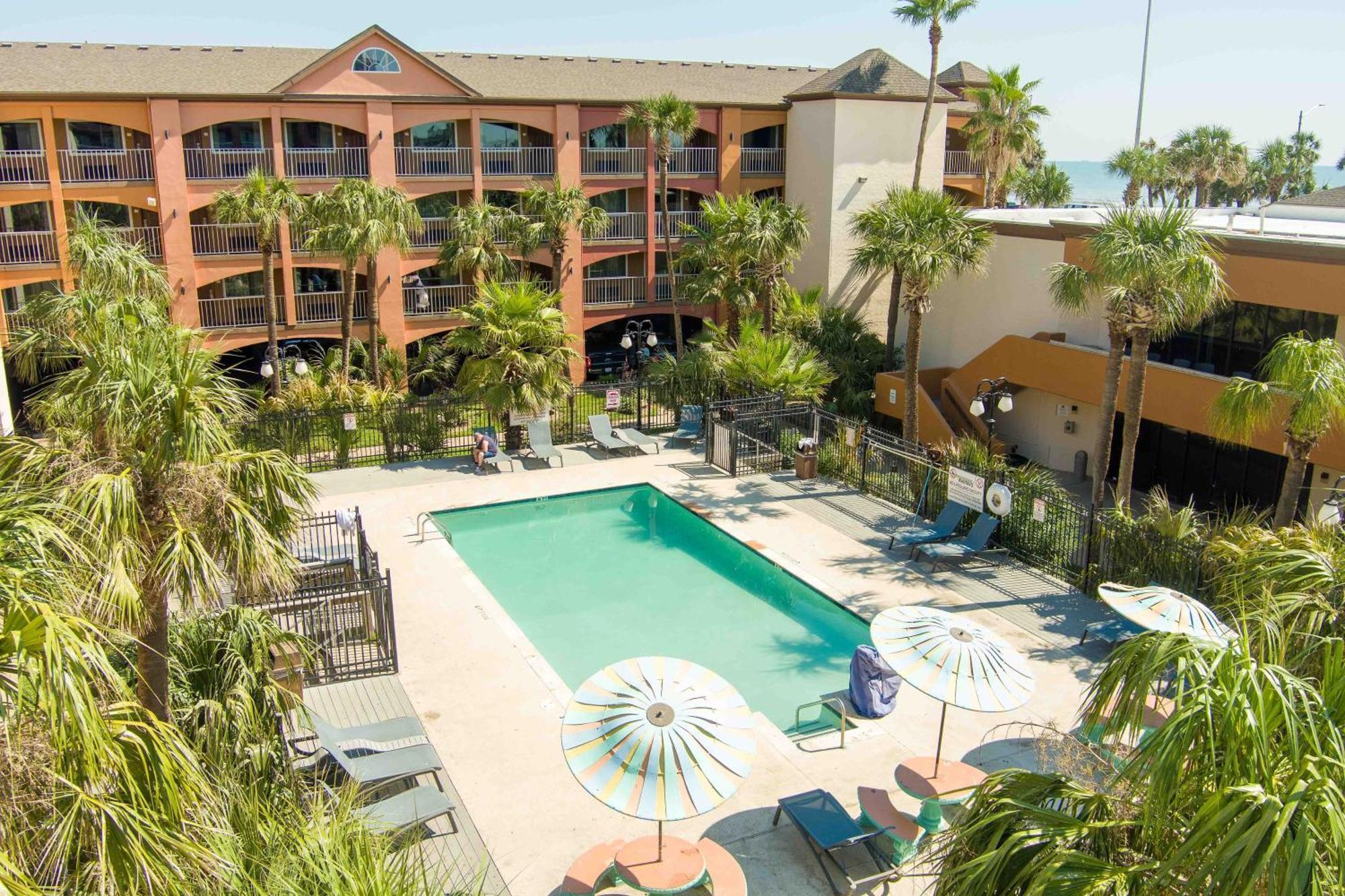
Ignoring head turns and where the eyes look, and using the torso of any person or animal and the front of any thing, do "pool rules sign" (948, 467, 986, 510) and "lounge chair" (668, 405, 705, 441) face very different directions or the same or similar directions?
same or similar directions

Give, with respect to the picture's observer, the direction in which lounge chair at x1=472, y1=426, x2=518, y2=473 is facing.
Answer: facing the viewer and to the right of the viewer

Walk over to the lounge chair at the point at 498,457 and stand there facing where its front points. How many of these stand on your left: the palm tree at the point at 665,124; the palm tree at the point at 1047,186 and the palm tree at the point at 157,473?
2

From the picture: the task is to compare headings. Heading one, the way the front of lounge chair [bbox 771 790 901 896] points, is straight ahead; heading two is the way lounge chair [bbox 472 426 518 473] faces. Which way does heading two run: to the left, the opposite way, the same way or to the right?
the opposite way

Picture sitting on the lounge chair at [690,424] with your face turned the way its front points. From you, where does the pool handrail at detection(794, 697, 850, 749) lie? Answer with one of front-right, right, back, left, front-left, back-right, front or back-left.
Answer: front-left

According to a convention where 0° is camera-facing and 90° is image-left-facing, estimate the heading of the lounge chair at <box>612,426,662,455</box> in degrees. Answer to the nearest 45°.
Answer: approximately 315°

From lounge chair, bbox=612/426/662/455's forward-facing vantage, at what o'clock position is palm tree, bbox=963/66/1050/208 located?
The palm tree is roughly at 9 o'clock from the lounge chair.

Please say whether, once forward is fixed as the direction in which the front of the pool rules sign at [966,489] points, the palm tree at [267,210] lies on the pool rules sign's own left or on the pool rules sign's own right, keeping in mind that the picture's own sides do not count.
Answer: on the pool rules sign's own right

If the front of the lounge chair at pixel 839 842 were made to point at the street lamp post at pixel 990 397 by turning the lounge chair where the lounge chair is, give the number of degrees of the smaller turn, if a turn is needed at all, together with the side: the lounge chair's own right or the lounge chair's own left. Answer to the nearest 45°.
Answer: approximately 45° to the lounge chair's own right

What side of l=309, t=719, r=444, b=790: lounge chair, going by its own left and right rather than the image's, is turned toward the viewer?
right

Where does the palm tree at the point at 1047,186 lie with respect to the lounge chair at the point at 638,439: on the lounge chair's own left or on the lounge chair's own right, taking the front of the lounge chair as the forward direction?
on the lounge chair's own left

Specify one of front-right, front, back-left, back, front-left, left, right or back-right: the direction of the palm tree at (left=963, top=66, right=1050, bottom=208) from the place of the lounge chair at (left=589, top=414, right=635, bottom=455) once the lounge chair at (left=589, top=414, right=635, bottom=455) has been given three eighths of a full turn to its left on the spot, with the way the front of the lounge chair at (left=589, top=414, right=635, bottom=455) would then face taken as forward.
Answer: front-right

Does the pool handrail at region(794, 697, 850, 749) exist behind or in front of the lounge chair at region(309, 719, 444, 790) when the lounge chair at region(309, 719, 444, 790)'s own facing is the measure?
in front

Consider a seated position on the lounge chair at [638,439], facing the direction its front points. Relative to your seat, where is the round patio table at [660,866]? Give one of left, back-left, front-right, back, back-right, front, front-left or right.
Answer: front-right

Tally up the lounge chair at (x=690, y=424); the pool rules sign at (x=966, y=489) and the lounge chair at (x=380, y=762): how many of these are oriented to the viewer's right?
1

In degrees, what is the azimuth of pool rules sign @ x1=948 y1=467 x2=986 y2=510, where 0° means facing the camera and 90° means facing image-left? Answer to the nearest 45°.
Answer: approximately 45°
